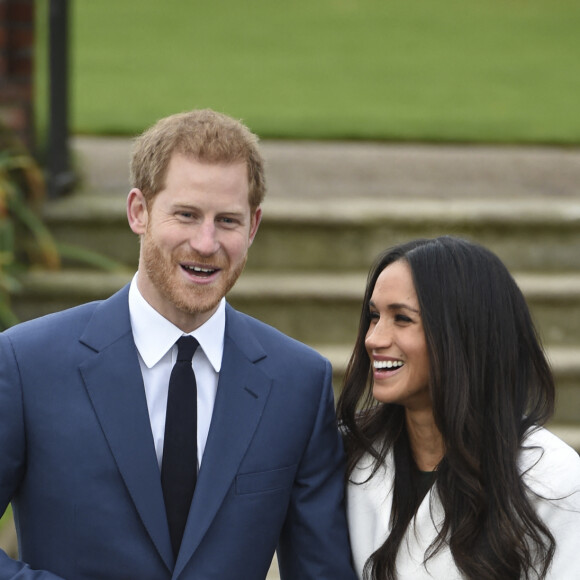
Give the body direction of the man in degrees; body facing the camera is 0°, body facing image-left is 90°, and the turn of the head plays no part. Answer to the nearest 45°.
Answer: approximately 0°

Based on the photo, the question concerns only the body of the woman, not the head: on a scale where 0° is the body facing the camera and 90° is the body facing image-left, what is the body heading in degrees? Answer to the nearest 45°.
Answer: approximately 45°

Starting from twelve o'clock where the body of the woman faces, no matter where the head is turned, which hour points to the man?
The man is roughly at 1 o'clock from the woman.

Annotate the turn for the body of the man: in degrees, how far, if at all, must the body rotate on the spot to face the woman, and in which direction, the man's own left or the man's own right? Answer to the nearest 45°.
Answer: approximately 90° to the man's own left
